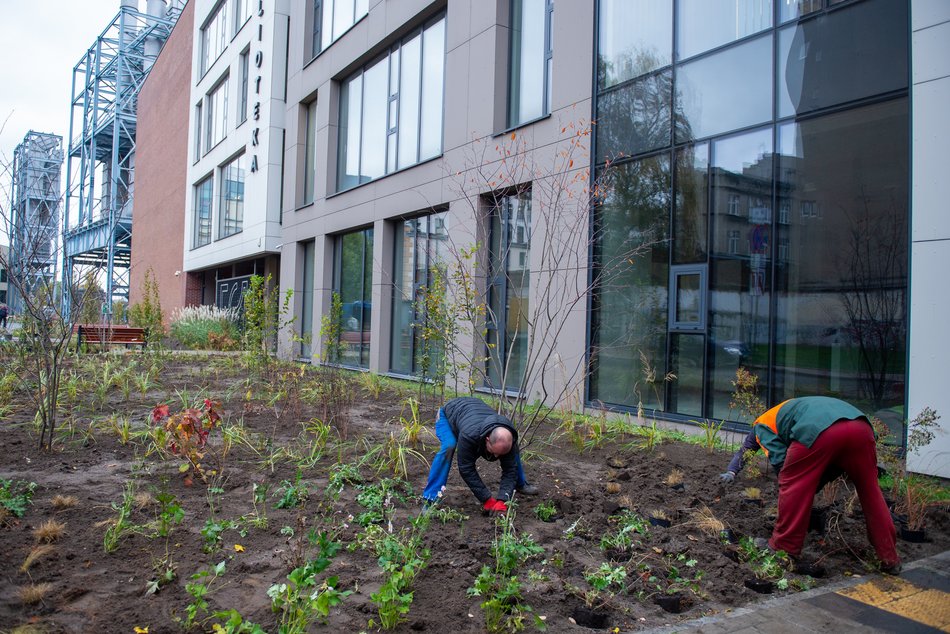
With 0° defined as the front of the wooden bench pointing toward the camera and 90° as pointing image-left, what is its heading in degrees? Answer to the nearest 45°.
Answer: approximately 0°

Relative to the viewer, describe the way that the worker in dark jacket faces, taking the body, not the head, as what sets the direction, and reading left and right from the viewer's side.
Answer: facing the viewer and to the right of the viewer

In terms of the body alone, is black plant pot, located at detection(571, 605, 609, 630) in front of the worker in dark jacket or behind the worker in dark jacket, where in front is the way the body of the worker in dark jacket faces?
in front

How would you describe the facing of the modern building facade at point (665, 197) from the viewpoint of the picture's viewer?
facing the viewer and to the left of the viewer

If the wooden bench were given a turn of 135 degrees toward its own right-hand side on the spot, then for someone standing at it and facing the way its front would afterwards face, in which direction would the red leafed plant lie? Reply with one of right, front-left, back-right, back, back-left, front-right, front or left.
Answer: back-left

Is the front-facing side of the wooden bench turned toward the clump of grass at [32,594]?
yes

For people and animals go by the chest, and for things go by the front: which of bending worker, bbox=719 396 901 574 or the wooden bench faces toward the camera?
the wooden bench

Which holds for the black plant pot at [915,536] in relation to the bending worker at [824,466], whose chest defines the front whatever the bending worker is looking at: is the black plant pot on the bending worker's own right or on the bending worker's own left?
on the bending worker's own right

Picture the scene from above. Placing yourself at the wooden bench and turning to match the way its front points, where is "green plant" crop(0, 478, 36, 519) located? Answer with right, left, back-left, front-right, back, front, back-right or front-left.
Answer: front

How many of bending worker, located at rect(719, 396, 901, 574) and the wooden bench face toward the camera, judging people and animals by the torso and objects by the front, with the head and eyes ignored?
1

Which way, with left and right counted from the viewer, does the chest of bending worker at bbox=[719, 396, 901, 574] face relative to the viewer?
facing away from the viewer and to the left of the viewer
